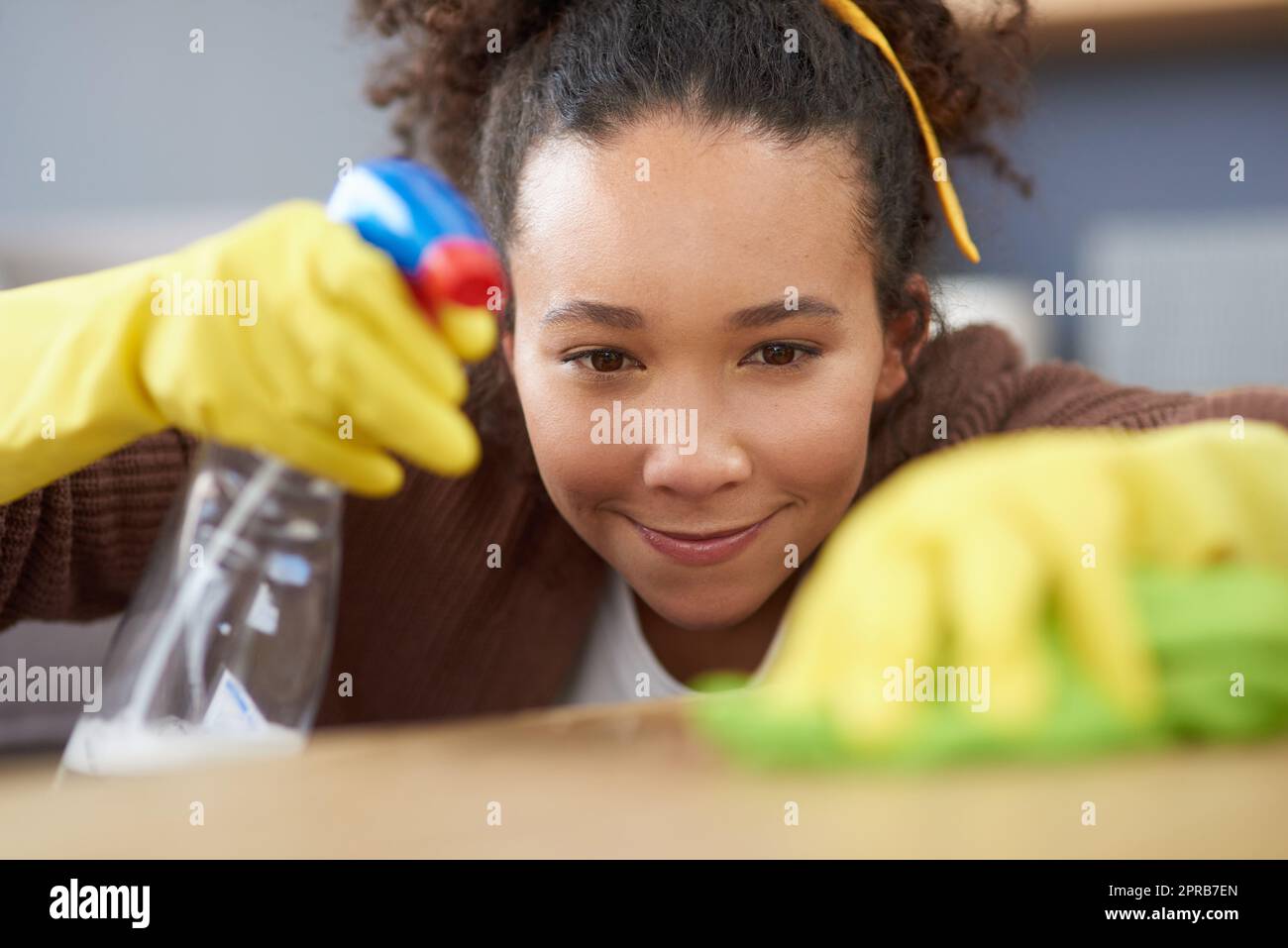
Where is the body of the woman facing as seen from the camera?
toward the camera

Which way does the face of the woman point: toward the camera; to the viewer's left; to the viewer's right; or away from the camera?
toward the camera
